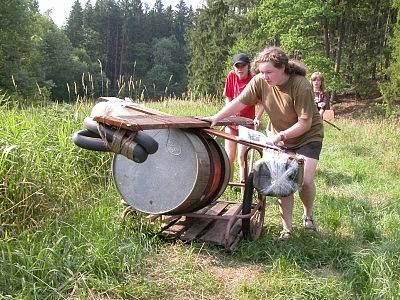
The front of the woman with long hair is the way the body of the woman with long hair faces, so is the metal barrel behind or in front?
in front

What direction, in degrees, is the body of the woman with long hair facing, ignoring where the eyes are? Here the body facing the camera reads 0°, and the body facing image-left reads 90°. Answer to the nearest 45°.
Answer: approximately 45°
